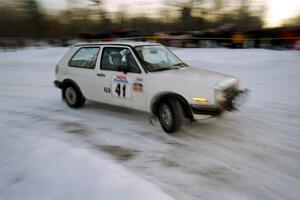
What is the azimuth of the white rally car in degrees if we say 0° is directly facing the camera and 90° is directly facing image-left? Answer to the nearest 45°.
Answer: approximately 315°
